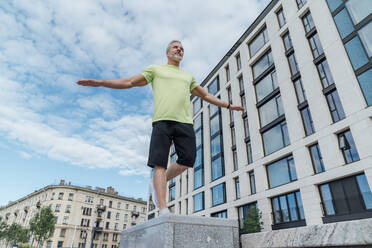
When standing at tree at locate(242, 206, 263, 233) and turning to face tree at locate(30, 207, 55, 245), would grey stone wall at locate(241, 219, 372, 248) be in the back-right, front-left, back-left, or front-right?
back-left

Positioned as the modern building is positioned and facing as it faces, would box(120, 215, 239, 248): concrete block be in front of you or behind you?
in front

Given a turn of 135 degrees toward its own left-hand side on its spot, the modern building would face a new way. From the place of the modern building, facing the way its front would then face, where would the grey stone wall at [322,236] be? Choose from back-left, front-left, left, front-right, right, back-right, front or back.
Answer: right

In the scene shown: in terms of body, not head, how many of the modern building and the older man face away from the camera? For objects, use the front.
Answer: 0

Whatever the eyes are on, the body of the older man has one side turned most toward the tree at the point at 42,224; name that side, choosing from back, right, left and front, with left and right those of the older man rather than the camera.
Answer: back

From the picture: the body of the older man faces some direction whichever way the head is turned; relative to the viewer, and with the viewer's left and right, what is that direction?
facing the viewer and to the right of the viewer
